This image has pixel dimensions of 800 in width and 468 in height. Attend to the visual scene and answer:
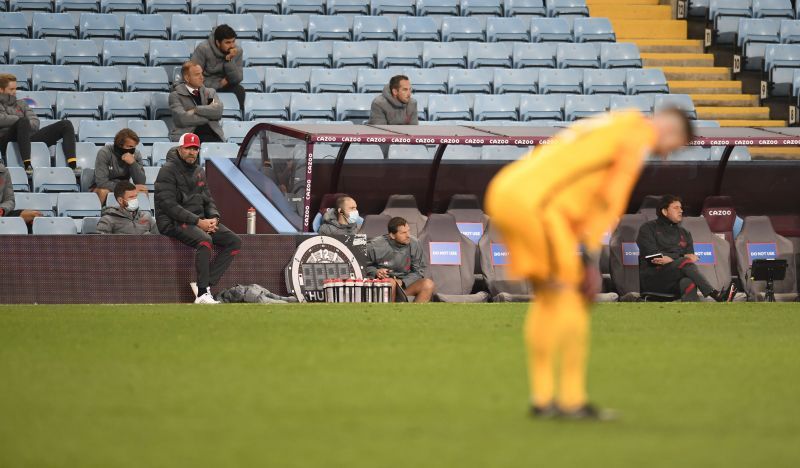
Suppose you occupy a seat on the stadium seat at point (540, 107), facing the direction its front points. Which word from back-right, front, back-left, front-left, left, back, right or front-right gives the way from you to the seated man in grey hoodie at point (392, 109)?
front-right

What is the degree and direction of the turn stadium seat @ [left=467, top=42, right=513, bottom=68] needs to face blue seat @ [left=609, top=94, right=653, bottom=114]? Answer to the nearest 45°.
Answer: approximately 45° to its left

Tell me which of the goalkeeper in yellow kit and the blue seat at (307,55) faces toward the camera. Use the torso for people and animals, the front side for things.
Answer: the blue seat

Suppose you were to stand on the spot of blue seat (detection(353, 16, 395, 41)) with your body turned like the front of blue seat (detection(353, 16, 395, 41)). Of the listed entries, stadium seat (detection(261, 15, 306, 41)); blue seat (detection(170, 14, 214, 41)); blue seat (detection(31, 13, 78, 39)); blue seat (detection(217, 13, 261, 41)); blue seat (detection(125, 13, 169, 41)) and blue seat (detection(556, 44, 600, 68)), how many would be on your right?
5

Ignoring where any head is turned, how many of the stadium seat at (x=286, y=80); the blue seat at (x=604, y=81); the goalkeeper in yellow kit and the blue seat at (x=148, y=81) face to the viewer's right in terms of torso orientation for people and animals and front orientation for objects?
1

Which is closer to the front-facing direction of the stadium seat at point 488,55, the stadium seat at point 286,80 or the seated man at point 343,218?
the seated man

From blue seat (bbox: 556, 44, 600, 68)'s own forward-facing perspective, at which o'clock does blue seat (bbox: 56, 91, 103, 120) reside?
blue seat (bbox: 56, 91, 103, 120) is roughly at 2 o'clock from blue seat (bbox: 556, 44, 600, 68).

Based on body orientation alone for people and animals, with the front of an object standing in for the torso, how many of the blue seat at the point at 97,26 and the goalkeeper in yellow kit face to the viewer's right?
1

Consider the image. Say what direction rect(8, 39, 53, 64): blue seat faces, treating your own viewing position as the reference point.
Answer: facing the viewer

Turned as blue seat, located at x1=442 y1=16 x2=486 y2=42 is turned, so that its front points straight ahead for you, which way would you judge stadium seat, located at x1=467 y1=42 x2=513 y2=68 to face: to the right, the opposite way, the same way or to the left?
the same way

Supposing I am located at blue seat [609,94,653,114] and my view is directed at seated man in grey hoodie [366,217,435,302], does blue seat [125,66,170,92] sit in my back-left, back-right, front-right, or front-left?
front-right

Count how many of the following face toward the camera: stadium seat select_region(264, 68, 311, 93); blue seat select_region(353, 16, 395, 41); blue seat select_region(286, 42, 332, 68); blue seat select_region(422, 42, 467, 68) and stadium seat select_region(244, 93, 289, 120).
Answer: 5

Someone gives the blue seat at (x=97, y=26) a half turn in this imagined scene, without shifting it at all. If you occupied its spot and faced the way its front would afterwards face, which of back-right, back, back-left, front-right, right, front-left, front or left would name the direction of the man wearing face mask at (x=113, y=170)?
back

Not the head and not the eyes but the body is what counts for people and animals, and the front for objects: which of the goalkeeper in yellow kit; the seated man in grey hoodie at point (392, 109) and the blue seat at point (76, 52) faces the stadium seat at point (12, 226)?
the blue seat

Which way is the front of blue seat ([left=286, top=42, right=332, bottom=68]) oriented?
toward the camera

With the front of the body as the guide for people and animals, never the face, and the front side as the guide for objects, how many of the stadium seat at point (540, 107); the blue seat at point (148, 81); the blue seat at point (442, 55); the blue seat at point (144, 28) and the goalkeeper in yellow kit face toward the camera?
4

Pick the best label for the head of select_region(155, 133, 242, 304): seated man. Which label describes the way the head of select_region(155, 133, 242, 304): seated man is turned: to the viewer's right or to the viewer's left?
to the viewer's right

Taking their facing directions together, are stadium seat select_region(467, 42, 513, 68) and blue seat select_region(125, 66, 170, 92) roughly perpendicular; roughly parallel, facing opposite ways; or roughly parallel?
roughly parallel

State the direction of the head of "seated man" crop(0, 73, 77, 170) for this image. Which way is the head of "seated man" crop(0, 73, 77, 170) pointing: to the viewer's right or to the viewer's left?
to the viewer's right

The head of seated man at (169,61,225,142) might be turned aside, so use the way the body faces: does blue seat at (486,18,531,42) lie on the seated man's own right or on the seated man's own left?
on the seated man's own left
